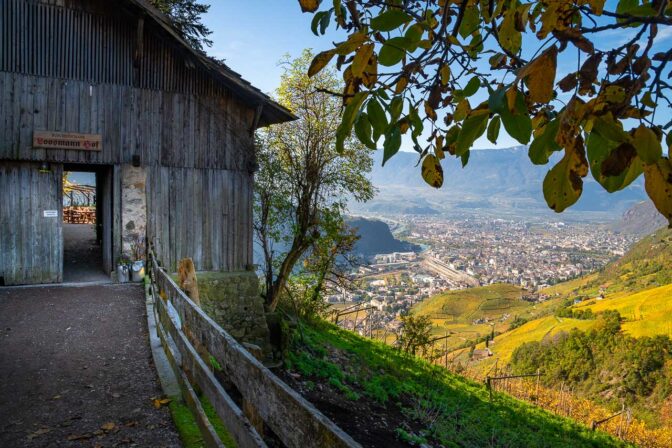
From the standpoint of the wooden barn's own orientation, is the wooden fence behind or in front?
in front

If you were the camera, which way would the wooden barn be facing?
facing the viewer

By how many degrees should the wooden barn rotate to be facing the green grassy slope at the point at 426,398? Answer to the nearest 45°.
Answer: approximately 90° to its left
